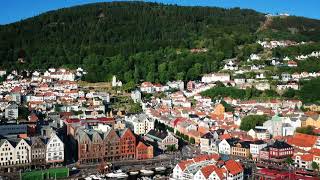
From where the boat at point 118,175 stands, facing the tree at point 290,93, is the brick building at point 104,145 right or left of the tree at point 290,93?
left

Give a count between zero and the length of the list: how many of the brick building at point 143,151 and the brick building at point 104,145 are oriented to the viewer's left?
0

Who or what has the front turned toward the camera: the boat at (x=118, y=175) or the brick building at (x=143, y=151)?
the brick building

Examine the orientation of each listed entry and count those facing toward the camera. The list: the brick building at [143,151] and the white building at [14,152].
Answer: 2

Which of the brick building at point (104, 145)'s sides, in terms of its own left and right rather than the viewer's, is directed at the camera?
front

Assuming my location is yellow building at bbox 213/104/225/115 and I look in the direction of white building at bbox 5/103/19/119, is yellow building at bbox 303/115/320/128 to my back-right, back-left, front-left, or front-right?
back-left

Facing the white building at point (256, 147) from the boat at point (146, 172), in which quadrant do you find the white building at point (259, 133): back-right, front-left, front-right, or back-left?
front-left

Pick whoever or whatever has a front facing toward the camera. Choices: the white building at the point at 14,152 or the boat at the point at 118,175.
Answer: the white building

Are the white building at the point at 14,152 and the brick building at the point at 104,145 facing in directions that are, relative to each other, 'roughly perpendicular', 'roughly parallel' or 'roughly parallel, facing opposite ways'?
roughly parallel

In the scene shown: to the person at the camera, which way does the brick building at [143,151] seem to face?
facing the viewer

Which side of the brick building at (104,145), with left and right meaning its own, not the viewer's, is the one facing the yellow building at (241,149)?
left

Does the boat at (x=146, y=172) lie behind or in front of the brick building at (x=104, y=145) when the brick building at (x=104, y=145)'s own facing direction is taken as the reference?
in front

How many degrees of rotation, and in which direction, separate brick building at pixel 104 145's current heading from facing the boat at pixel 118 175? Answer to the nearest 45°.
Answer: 0° — it already faces it

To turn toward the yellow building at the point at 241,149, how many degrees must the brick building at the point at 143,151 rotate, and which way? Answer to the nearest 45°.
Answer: approximately 90° to its left

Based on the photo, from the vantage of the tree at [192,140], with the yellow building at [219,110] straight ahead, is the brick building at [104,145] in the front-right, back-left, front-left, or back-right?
back-left

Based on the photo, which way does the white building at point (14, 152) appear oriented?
toward the camera
